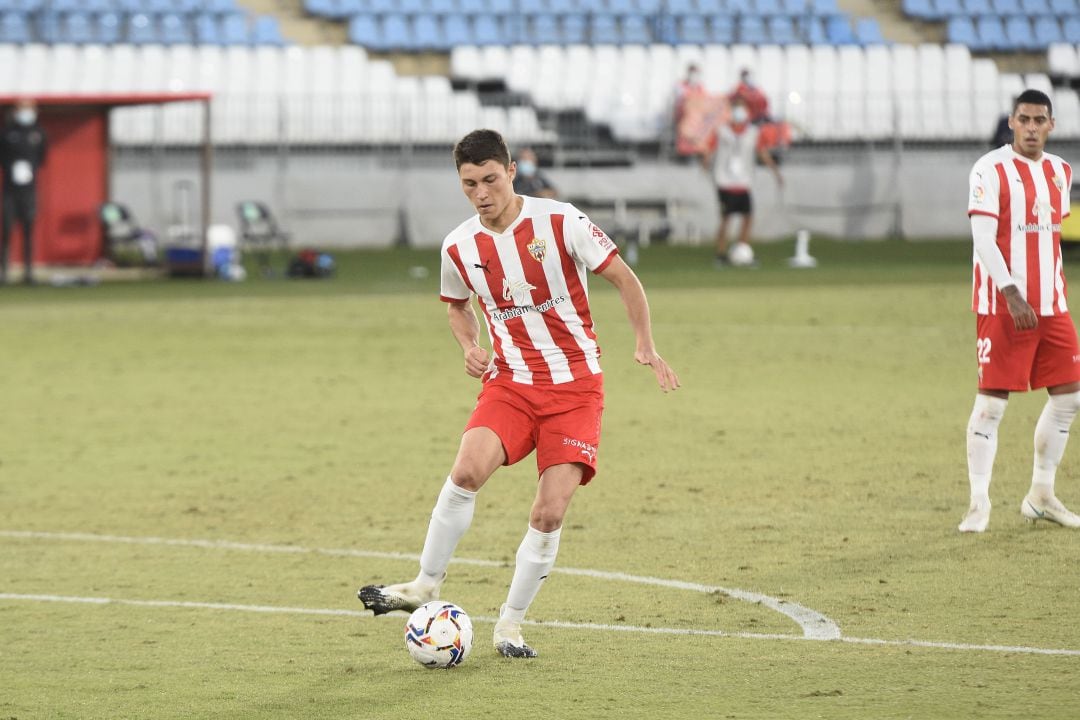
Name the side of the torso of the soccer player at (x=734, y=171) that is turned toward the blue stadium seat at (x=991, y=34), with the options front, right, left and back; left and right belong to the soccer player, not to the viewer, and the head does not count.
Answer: back

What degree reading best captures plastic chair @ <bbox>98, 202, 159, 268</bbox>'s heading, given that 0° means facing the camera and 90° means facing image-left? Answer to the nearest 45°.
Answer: approximately 315°

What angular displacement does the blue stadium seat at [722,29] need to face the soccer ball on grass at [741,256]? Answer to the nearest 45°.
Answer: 0° — it already faces it

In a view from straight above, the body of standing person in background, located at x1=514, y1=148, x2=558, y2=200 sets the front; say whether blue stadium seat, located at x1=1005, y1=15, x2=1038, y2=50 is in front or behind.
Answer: behind

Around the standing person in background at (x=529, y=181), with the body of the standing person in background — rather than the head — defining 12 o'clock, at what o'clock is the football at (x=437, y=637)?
The football is roughly at 12 o'clock from the standing person in background.

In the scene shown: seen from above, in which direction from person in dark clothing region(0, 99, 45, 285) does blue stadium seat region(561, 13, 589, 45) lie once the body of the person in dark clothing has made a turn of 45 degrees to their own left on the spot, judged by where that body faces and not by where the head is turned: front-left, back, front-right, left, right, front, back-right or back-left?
left

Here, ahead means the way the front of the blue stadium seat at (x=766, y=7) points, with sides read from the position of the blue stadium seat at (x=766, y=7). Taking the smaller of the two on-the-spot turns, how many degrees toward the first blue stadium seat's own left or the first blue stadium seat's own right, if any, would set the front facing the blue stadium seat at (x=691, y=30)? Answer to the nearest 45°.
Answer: approximately 45° to the first blue stadium seat's own right

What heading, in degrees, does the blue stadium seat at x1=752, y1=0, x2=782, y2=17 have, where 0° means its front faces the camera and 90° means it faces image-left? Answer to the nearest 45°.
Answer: approximately 0°

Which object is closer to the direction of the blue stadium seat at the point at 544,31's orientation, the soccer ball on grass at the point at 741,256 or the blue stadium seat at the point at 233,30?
the soccer ball on grass

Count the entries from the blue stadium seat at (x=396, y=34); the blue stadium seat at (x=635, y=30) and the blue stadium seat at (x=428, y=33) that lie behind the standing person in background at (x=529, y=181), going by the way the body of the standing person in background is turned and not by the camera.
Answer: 3
